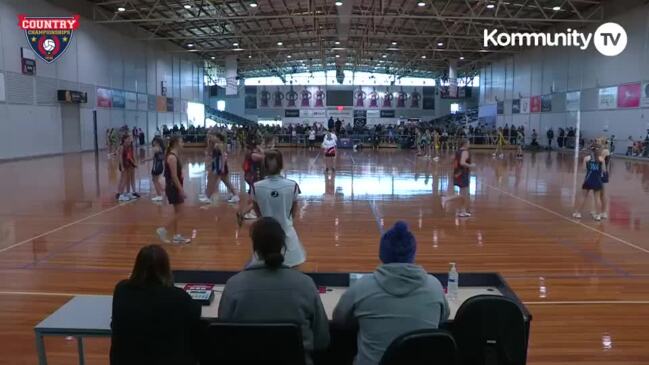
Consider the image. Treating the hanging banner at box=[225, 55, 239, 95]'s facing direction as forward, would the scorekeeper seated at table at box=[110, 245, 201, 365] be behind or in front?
in front

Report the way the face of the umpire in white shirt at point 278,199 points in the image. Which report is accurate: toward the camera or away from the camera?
away from the camera

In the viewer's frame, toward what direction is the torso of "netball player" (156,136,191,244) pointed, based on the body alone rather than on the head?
to the viewer's right

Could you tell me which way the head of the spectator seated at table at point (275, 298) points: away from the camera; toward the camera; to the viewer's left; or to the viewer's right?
away from the camera

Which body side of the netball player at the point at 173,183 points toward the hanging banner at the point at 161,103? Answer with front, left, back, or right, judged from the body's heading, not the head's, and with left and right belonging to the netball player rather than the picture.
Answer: left

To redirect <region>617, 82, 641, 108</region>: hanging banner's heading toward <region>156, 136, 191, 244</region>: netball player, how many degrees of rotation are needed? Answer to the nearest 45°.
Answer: approximately 45° to its left

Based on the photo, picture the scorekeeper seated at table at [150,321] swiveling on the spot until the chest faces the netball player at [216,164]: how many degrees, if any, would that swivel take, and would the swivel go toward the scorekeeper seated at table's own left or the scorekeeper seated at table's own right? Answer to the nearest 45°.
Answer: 0° — they already face them

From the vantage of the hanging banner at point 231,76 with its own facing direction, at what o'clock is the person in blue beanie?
The person in blue beanie is roughly at 12 o'clock from the hanging banner.

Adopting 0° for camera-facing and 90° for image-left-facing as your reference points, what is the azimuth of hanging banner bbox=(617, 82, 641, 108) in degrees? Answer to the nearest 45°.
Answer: approximately 45°

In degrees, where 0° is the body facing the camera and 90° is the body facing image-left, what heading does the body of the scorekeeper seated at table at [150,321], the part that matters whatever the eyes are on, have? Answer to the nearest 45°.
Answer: approximately 180°

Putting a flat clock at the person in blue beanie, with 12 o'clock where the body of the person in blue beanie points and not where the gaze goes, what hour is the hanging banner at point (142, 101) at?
The hanging banner is roughly at 11 o'clock from the person in blue beanie.

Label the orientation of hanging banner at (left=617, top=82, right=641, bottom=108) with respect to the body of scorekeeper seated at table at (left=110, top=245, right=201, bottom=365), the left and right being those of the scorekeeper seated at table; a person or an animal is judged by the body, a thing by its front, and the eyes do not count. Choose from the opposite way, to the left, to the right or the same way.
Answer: to the left

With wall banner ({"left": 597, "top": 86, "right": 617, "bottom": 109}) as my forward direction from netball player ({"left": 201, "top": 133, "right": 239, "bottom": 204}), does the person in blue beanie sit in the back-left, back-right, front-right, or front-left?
back-right

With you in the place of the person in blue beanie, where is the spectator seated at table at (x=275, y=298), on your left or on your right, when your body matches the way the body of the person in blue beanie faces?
on your left

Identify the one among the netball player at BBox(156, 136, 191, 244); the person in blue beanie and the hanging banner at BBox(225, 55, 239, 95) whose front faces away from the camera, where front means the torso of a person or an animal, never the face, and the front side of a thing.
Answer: the person in blue beanie

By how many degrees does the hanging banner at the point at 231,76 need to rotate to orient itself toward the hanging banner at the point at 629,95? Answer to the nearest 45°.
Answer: approximately 45° to its left

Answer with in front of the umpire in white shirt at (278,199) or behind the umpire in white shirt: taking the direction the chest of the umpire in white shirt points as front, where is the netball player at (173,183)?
in front

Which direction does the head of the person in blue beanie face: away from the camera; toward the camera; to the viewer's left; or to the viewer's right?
away from the camera
